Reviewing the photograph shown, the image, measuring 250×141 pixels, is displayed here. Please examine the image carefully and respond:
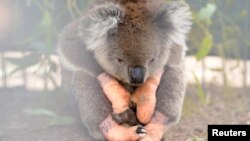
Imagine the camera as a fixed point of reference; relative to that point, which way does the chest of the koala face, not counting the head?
toward the camera

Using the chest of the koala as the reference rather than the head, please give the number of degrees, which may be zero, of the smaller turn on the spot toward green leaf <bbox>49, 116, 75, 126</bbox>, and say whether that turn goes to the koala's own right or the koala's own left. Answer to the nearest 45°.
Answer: approximately 135° to the koala's own right

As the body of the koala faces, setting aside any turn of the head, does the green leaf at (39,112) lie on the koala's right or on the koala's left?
on the koala's right
